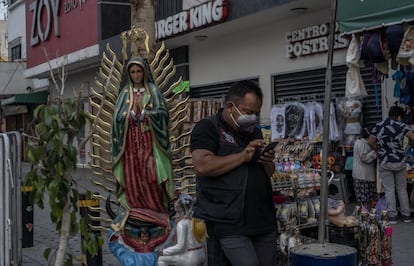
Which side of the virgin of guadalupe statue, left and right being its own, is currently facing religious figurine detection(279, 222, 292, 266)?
left

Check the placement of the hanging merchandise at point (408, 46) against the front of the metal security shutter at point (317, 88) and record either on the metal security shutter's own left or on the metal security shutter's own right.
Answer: on the metal security shutter's own left

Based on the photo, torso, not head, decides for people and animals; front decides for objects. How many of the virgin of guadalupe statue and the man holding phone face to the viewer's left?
0

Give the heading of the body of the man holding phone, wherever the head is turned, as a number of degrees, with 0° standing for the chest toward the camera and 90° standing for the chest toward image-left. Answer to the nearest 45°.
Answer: approximately 315°

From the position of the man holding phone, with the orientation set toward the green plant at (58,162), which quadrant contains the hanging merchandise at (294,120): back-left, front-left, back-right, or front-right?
back-right

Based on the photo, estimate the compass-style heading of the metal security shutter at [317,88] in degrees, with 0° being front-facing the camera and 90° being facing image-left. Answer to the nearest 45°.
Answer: approximately 45°
